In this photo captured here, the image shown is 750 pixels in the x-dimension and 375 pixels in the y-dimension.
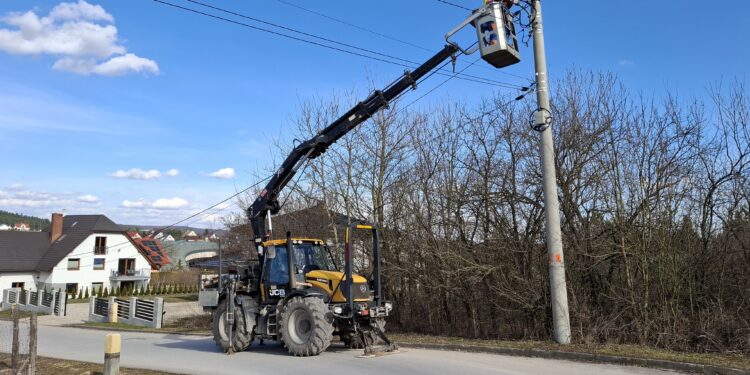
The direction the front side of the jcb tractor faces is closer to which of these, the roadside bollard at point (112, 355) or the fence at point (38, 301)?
the roadside bollard

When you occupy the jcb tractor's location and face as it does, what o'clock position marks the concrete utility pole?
The concrete utility pole is roughly at 11 o'clock from the jcb tractor.

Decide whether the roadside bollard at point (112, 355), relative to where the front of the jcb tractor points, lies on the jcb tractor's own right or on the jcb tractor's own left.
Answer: on the jcb tractor's own right

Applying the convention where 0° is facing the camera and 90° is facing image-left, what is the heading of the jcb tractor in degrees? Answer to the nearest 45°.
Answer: approximately 315°

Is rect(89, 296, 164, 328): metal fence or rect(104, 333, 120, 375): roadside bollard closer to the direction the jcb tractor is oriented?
the roadside bollard

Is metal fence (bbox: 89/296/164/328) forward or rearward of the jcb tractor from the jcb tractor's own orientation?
rearward

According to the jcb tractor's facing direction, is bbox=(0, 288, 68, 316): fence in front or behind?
behind

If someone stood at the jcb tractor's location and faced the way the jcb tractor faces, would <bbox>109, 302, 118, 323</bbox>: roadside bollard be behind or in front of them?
behind
